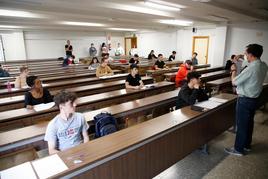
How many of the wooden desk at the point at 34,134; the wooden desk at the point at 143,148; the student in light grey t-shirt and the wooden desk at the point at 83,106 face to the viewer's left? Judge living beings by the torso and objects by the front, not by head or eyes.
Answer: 0

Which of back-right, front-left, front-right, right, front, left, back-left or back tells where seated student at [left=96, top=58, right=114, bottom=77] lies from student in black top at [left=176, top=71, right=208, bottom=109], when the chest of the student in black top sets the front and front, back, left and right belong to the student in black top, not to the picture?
back

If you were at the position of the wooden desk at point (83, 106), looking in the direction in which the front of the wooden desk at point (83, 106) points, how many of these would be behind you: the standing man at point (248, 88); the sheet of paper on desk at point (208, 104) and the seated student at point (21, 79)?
1

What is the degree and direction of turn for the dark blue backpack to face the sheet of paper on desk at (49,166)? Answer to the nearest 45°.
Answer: approximately 90° to its right

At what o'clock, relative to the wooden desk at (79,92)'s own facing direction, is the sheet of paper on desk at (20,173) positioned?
The sheet of paper on desk is roughly at 2 o'clock from the wooden desk.

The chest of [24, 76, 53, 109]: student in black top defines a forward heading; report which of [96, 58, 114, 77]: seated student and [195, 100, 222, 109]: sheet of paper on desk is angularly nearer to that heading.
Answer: the sheet of paper on desk

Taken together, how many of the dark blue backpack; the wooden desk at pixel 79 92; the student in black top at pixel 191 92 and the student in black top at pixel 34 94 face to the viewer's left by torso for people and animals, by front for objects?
0

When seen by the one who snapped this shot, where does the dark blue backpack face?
facing the viewer and to the right of the viewer

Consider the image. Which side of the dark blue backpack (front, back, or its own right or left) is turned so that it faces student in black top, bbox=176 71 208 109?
left

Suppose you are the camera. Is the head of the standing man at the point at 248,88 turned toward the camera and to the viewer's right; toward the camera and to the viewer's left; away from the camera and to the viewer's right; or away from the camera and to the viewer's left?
away from the camera and to the viewer's left

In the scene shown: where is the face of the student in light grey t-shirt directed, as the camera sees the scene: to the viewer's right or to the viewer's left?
to the viewer's right

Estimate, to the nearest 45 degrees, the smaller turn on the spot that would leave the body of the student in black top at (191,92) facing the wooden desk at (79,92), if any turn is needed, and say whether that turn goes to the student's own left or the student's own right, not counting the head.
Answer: approximately 135° to the student's own right

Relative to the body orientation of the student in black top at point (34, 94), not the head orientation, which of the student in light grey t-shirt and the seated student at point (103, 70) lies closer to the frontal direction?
the student in light grey t-shirt
